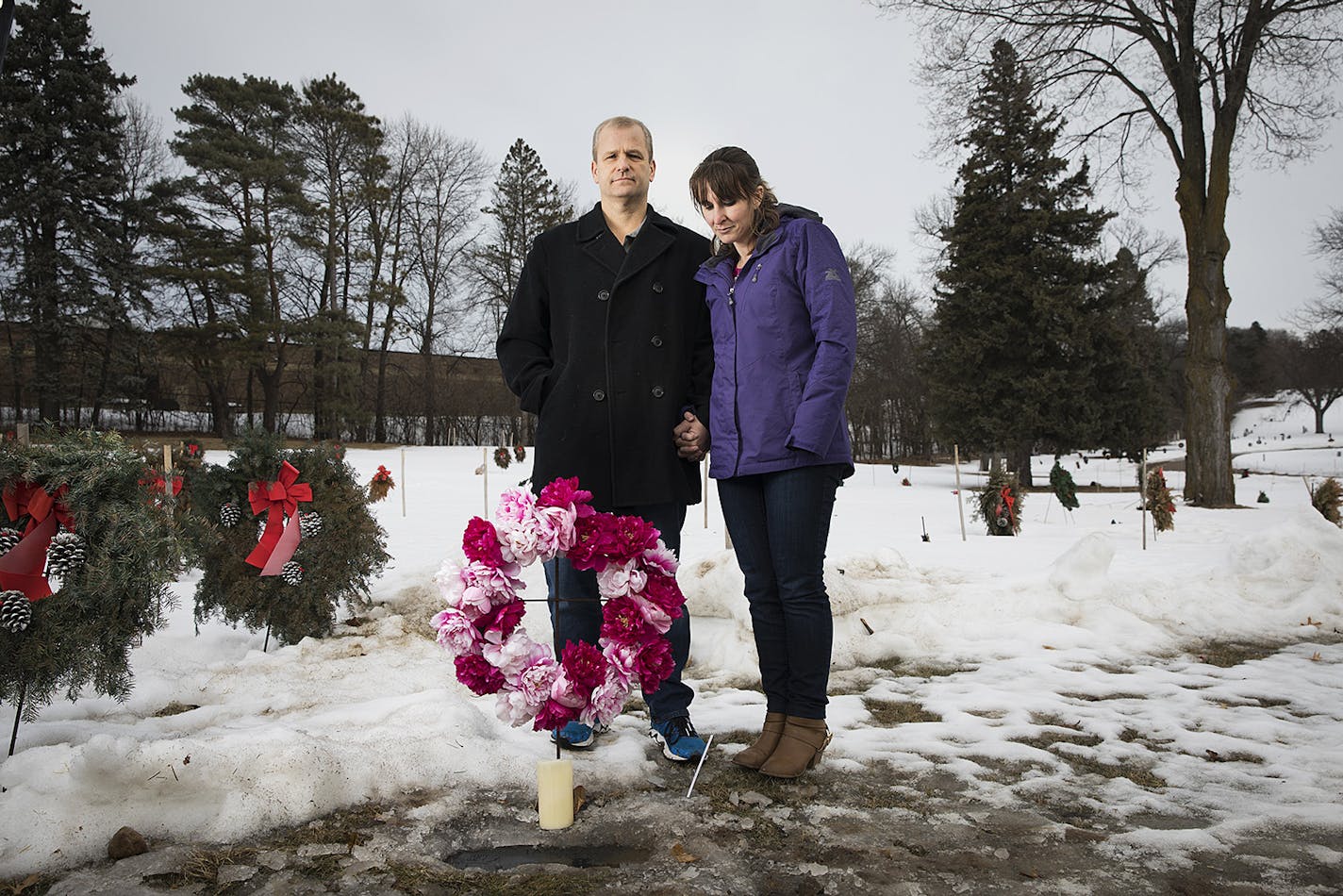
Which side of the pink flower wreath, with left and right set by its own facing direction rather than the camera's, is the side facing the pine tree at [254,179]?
back

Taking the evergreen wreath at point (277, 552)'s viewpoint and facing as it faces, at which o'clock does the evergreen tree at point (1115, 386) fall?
The evergreen tree is roughly at 8 o'clock from the evergreen wreath.

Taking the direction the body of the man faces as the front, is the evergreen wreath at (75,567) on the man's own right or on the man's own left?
on the man's own right

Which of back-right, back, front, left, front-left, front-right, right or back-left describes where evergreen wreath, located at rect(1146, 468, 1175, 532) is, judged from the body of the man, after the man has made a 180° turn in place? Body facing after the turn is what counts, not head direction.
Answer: front-right

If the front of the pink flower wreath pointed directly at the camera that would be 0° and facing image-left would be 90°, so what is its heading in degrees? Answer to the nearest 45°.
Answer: approximately 0°

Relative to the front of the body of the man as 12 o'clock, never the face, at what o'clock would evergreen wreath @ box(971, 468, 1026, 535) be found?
The evergreen wreath is roughly at 7 o'clock from the man.
